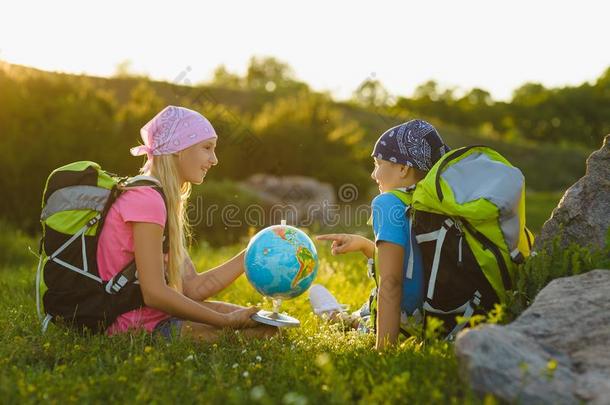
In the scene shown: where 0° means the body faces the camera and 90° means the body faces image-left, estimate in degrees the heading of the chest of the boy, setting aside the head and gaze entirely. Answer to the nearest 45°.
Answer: approximately 90°

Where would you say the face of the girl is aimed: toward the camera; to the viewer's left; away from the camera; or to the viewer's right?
to the viewer's right

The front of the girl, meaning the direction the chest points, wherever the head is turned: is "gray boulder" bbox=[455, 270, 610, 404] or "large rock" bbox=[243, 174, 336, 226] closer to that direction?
the gray boulder

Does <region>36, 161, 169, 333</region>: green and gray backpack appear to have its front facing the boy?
no

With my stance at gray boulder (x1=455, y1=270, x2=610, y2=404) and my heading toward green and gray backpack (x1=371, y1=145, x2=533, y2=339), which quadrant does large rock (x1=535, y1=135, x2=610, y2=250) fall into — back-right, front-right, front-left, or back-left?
front-right

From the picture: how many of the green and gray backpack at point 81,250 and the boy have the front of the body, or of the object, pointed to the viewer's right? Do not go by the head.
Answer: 0

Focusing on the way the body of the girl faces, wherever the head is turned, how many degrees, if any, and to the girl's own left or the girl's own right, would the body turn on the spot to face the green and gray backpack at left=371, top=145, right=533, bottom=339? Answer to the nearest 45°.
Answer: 0° — they already face it

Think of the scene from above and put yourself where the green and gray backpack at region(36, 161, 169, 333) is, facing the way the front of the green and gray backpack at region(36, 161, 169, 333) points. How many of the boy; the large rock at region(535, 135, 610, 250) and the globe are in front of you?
0

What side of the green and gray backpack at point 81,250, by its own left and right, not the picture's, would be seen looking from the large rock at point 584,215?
back

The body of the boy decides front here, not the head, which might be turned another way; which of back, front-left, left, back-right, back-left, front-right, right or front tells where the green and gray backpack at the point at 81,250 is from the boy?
front

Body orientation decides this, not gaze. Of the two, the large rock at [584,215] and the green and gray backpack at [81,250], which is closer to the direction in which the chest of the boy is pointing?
the green and gray backpack

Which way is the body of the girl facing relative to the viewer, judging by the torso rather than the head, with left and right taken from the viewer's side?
facing to the right of the viewer

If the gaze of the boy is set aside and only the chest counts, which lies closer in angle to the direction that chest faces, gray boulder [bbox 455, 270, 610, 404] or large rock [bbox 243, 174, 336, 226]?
the large rock

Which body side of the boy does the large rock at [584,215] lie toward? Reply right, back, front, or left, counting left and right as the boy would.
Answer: back

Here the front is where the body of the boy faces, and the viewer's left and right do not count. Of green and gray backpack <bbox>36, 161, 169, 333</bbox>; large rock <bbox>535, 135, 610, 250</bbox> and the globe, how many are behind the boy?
1

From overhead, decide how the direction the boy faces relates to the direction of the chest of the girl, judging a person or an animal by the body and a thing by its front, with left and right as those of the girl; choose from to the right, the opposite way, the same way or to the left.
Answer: the opposite way

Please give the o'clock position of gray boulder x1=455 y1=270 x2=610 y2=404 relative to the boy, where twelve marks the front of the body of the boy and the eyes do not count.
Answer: The gray boulder is roughly at 8 o'clock from the boy.
